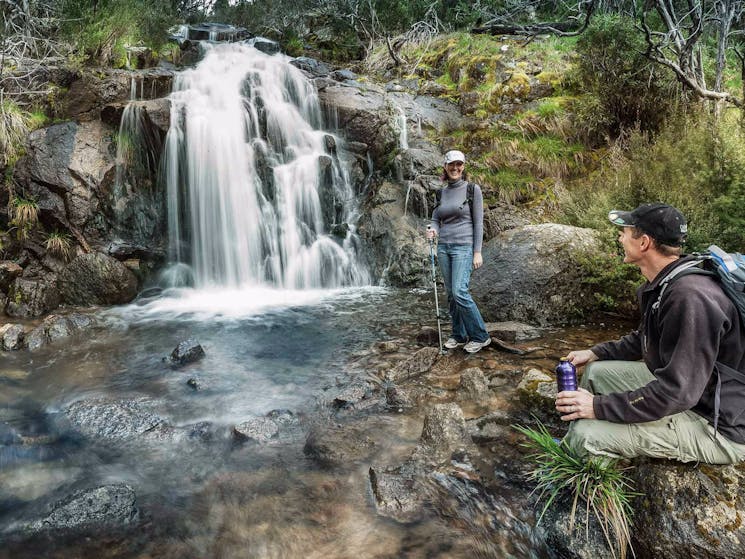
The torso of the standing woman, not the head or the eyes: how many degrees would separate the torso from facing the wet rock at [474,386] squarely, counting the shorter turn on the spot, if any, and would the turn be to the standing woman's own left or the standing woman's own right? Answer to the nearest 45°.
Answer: approximately 45° to the standing woman's own left

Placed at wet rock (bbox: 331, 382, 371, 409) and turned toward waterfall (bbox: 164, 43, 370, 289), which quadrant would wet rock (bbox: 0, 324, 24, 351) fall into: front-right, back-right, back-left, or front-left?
front-left

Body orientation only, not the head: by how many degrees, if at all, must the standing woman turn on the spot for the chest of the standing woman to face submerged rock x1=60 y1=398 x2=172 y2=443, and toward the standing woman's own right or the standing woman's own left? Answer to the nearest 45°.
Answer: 0° — they already face it

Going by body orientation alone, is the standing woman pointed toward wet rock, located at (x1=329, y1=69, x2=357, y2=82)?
no

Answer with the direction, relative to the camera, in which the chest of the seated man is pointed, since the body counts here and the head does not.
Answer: to the viewer's left

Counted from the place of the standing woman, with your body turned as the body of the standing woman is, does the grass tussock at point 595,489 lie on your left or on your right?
on your left

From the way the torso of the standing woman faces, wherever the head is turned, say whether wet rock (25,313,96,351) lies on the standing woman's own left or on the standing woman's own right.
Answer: on the standing woman's own right

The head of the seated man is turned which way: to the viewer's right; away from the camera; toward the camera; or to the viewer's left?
to the viewer's left

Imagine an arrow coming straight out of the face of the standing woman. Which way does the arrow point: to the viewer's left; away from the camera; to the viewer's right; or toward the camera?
toward the camera

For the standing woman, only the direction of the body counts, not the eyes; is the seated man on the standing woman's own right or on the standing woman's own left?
on the standing woman's own left

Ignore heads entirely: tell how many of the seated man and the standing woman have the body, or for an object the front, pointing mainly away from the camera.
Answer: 0

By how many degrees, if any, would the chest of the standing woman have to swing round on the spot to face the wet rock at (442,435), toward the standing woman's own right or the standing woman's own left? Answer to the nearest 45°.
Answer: approximately 45° to the standing woman's own left

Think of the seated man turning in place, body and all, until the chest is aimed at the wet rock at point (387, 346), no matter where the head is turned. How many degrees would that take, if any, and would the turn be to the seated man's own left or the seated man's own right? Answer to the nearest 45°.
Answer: approximately 45° to the seated man's own right

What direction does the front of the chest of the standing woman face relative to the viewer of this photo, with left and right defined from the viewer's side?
facing the viewer and to the left of the viewer
